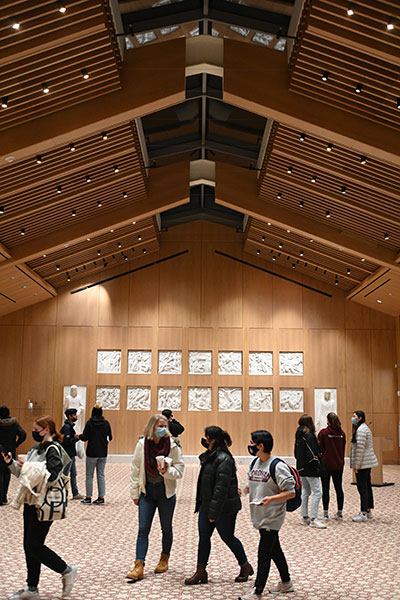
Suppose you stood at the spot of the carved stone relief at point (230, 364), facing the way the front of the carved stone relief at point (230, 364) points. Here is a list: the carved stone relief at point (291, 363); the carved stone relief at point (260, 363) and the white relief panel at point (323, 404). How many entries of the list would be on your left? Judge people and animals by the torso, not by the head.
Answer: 3

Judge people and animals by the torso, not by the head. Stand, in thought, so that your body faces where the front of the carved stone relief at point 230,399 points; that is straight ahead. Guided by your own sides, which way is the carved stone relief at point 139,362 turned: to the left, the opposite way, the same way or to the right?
the same way

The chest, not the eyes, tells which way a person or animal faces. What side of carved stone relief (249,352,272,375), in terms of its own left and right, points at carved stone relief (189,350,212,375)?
right

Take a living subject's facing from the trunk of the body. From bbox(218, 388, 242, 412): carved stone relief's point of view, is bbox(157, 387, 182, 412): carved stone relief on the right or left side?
on its right

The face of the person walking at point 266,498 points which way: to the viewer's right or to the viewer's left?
to the viewer's left

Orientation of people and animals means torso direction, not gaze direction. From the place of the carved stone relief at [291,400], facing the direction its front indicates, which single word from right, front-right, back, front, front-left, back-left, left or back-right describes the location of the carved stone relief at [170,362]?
right

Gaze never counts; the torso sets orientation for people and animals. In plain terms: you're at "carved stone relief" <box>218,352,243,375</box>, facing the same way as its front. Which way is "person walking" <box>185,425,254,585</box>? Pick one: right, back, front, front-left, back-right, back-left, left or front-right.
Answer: front

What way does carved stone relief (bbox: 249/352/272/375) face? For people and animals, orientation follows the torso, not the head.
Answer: toward the camera

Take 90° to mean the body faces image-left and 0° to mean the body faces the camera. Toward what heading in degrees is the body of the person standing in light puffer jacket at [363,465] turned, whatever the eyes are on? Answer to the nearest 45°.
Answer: approximately 90°

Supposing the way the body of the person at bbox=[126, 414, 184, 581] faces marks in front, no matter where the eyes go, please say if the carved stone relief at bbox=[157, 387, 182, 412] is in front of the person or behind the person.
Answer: behind

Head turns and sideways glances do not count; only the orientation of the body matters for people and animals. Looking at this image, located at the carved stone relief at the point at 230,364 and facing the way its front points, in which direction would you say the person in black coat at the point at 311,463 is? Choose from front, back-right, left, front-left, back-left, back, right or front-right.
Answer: front

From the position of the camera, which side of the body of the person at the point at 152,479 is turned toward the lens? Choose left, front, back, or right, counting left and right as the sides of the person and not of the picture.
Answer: front
